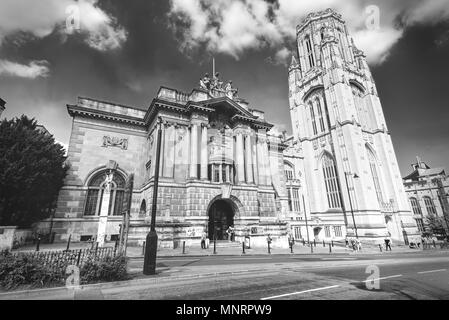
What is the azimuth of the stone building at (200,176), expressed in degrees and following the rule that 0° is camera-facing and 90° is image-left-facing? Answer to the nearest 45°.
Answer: approximately 315°

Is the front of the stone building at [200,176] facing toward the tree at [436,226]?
no

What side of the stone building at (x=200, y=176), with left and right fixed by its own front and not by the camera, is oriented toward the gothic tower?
left

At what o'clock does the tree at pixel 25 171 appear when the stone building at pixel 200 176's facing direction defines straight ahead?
The tree is roughly at 3 o'clock from the stone building.
